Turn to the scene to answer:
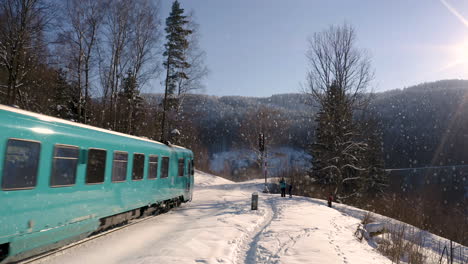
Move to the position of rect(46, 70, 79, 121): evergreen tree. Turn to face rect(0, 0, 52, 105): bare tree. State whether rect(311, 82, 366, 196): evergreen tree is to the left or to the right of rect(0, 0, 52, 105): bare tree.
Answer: left

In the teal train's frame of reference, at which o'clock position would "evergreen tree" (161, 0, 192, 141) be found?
The evergreen tree is roughly at 11 o'clock from the teal train.

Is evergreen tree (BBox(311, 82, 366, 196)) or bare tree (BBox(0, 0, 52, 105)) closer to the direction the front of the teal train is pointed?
the evergreen tree

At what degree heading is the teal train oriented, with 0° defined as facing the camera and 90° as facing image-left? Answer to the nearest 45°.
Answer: approximately 225°

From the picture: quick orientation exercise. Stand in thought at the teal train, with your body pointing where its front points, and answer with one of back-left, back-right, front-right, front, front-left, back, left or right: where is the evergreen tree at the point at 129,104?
front-left
